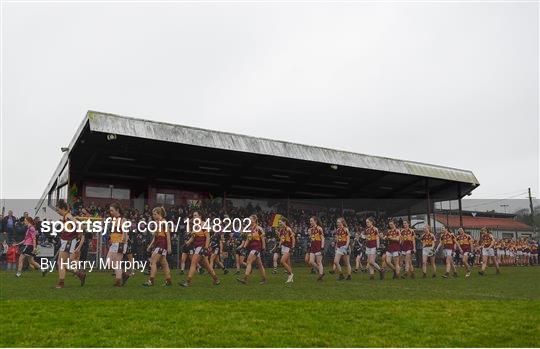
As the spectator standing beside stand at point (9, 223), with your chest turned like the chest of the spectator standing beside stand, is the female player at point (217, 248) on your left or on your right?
on your left

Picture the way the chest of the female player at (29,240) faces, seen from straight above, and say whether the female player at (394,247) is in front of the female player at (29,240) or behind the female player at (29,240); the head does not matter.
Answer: behind

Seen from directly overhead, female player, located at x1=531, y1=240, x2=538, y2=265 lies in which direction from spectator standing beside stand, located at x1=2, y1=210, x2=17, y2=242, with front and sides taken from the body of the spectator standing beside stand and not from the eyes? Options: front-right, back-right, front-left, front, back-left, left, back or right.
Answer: left

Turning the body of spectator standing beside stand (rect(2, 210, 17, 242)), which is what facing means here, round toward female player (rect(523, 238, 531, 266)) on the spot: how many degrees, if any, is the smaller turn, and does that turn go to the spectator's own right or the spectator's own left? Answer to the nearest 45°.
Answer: approximately 90° to the spectator's own left

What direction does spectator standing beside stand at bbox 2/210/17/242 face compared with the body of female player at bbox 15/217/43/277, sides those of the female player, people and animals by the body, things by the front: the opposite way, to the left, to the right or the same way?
to the left

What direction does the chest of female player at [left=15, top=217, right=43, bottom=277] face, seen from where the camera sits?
to the viewer's left

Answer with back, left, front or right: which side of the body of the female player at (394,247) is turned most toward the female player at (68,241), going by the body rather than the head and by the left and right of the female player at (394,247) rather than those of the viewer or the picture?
front

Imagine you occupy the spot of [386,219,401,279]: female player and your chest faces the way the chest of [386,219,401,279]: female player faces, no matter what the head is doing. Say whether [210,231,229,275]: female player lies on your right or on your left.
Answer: on your right

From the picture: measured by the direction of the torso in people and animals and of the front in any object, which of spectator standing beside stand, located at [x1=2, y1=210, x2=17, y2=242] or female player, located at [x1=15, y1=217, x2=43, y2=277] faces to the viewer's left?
the female player

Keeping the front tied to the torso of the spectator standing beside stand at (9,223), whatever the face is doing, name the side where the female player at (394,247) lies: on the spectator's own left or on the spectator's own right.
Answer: on the spectator's own left

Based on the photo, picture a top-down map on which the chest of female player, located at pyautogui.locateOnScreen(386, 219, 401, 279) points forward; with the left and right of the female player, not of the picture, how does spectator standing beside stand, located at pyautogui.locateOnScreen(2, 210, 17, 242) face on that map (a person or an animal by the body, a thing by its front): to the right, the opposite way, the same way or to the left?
to the left

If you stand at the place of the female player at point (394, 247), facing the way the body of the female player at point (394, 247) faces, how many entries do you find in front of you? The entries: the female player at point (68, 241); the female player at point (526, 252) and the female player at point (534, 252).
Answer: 1

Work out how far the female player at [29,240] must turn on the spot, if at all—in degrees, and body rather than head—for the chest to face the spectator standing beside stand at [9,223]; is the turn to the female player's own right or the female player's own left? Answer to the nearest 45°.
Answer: approximately 90° to the female player's own right

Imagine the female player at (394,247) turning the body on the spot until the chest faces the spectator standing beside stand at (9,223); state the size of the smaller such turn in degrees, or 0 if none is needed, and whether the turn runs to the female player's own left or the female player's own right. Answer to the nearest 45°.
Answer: approximately 45° to the female player's own right

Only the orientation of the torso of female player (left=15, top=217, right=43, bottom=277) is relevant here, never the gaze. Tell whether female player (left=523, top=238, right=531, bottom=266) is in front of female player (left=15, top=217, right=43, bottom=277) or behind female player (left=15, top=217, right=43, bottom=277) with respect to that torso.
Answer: behind

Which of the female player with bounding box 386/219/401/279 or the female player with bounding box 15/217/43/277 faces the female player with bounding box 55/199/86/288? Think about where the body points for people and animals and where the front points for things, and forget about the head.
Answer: the female player with bounding box 386/219/401/279

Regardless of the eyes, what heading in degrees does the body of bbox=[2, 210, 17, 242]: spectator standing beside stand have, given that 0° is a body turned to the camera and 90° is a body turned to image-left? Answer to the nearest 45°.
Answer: approximately 0°
